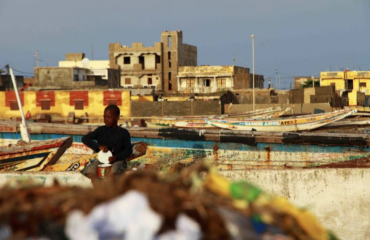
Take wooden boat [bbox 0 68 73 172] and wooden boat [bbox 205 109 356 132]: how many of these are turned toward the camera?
0

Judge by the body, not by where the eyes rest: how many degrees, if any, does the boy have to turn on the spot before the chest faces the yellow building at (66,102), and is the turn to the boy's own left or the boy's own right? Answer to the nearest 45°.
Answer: approximately 135° to the boy's own right

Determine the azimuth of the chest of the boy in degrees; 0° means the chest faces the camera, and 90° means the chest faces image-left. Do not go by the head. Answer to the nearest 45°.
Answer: approximately 45°

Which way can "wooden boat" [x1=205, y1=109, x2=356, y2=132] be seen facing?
to the viewer's right

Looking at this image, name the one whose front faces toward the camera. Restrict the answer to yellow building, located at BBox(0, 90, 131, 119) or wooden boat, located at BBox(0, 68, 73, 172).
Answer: the yellow building

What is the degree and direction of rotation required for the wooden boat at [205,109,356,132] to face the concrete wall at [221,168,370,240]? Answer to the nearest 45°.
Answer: approximately 90° to its right

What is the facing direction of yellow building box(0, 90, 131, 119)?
toward the camera

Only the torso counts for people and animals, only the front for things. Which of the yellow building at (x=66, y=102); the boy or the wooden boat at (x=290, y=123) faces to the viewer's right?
the wooden boat
